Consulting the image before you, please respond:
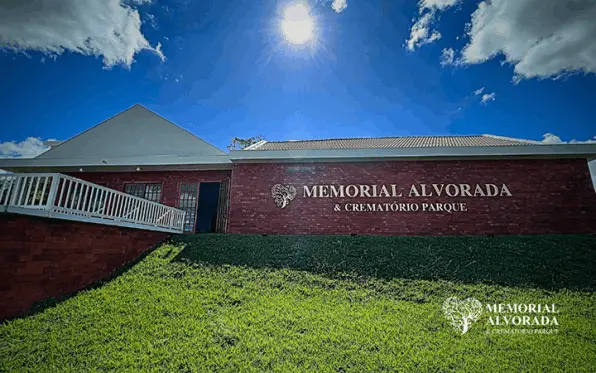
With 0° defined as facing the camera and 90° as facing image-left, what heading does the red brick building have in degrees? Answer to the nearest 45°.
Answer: approximately 0°

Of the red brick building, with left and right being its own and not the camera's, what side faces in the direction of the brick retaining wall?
right
